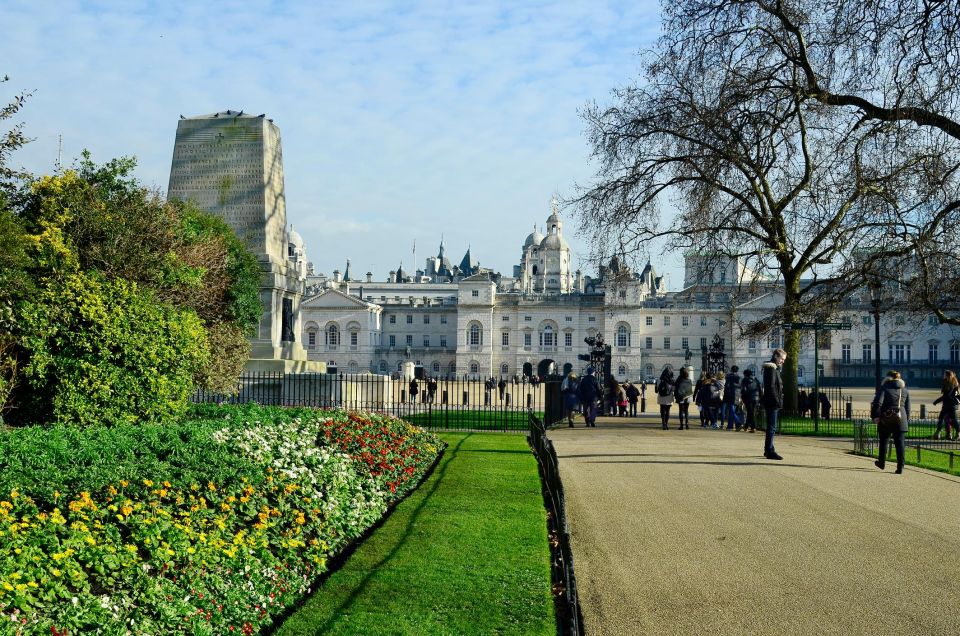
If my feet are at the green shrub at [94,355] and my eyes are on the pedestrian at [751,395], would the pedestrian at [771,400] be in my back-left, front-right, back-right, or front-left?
front-right

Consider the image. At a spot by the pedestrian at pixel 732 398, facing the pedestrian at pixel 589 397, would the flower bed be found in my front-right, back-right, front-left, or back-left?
front-left

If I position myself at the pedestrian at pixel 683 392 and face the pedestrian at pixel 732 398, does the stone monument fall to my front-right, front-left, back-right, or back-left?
back-left

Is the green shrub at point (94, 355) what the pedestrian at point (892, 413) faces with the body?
no

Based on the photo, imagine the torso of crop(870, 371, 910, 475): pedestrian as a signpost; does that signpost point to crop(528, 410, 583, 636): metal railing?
no
